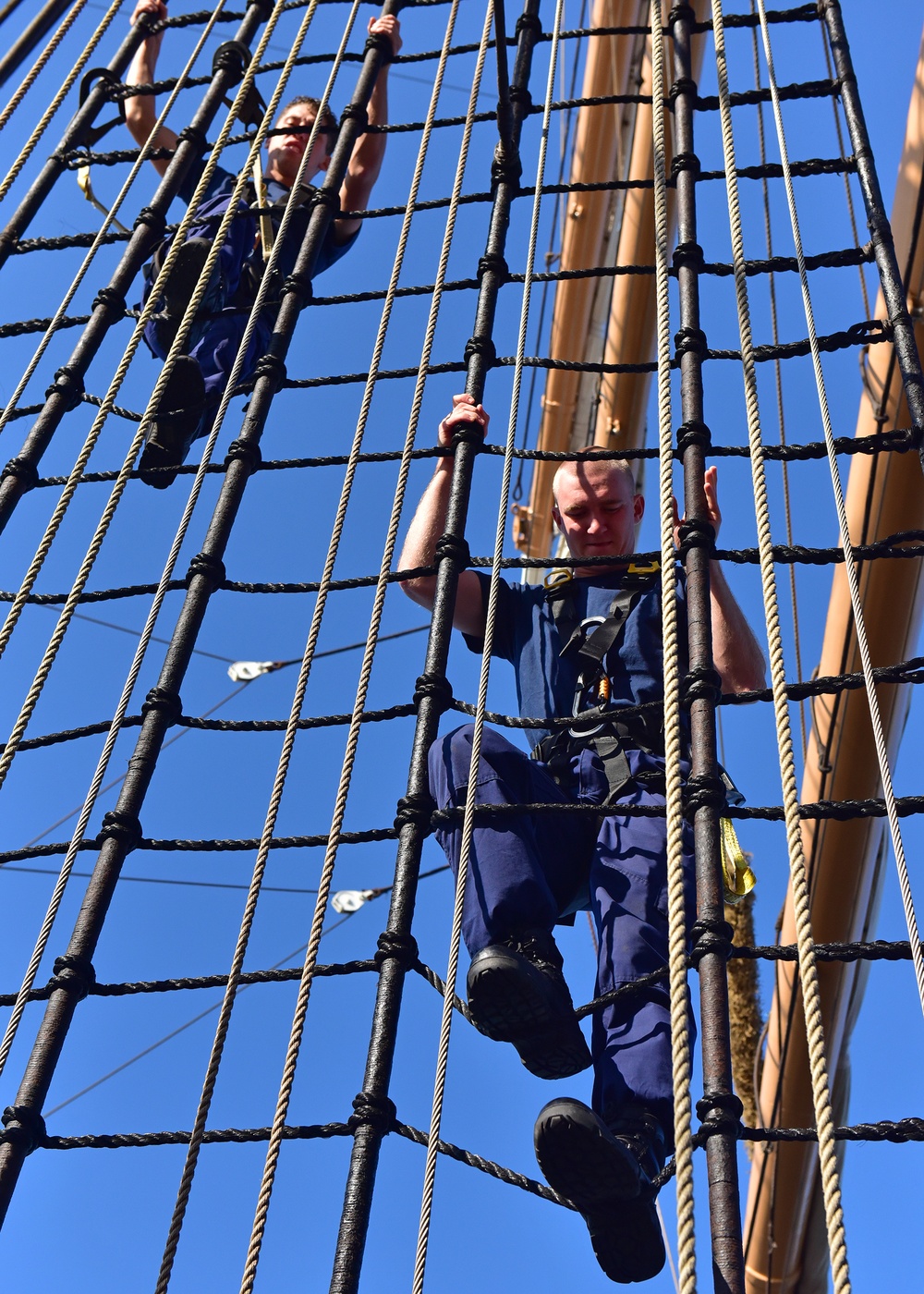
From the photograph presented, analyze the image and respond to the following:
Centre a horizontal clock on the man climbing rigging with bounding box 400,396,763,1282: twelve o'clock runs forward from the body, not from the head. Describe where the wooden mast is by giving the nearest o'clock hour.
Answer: The wooden mast is roughly at 7 o'clock from the man climbing rigging.

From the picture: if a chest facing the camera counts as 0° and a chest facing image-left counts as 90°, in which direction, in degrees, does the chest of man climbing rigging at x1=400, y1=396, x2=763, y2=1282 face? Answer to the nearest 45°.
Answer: approximately 0°
